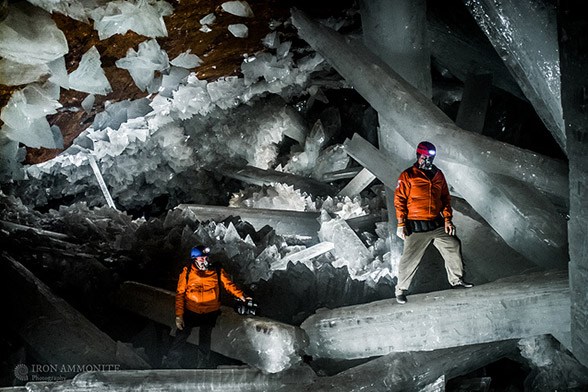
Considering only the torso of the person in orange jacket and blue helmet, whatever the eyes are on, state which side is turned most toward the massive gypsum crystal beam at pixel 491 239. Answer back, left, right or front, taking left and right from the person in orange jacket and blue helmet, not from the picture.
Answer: left

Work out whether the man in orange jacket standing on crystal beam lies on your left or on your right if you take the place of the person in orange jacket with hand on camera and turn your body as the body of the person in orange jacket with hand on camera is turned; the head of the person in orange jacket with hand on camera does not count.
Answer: on your left

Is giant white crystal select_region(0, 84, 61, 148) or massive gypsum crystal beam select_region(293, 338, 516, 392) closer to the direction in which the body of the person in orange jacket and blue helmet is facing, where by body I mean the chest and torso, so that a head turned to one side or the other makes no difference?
the massive gypsum crystal beam

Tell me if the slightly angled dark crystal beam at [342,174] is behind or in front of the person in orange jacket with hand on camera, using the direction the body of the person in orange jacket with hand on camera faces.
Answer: behind

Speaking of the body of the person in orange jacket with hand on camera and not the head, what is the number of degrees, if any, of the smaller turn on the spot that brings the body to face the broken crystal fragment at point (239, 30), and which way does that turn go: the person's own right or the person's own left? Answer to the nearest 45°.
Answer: approximately 180°

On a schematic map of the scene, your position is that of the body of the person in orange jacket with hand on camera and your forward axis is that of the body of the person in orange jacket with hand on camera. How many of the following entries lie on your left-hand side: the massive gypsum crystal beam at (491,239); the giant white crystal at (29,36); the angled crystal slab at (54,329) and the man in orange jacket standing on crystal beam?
2

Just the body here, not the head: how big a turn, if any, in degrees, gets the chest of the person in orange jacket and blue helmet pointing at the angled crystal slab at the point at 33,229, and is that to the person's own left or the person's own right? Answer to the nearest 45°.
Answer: approximately 135° to the person's own right

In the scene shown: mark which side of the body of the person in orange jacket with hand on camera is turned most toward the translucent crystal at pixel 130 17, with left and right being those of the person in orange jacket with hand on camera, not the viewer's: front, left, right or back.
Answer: back

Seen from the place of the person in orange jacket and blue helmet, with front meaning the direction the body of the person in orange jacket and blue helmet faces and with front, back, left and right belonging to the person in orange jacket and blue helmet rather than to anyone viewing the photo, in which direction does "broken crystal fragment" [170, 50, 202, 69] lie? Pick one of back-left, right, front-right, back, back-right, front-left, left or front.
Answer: back

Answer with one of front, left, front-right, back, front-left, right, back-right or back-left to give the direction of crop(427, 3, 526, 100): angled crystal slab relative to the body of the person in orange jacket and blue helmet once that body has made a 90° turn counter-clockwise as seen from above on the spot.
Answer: front-left

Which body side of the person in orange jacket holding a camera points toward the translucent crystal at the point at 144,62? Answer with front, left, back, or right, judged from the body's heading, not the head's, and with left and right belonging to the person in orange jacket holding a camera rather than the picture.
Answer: back

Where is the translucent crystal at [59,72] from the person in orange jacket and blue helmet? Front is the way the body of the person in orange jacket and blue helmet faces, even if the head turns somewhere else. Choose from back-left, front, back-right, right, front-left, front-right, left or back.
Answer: back-right

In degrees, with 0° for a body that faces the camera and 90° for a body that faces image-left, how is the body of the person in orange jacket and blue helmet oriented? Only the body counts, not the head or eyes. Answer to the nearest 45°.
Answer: approximately 0°
